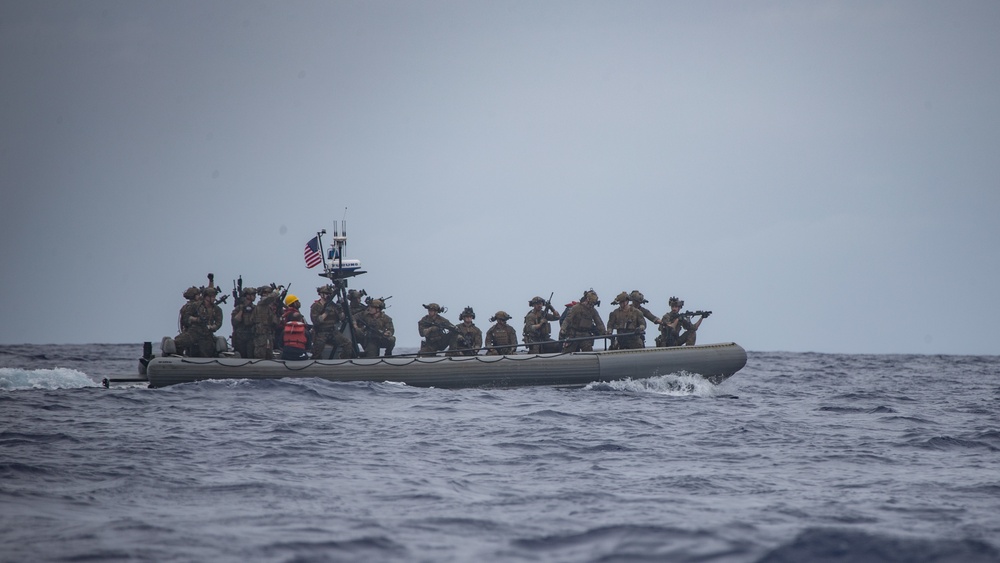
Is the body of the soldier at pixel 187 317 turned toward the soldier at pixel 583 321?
yes

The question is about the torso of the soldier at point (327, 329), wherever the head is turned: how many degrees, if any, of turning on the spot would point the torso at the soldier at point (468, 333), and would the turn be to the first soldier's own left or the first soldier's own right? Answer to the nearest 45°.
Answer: approximately 90° to the first soldier's own left

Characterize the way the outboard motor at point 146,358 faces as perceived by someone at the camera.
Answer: facing to the right of the viewer

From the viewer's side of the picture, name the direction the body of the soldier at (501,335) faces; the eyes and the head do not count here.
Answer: toward the camera

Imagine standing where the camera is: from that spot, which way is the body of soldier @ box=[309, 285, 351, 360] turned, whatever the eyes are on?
toward the camera

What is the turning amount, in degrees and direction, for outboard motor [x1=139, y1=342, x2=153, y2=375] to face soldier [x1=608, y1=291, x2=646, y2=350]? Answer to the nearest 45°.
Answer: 0° — it already faces them

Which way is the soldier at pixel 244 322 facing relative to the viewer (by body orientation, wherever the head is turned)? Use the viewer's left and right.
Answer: facing the viewer and to the right of the viewer

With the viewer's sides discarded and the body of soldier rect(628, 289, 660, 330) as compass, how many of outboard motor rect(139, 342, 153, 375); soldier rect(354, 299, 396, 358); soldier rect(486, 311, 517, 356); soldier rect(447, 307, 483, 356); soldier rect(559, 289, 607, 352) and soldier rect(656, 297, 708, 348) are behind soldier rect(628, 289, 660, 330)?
5

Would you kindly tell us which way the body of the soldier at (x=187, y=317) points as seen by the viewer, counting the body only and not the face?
to the viewer's right

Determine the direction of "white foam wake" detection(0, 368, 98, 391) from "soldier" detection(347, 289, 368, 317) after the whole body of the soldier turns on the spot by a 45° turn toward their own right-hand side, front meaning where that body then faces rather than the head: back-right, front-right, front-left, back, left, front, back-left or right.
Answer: back-right
